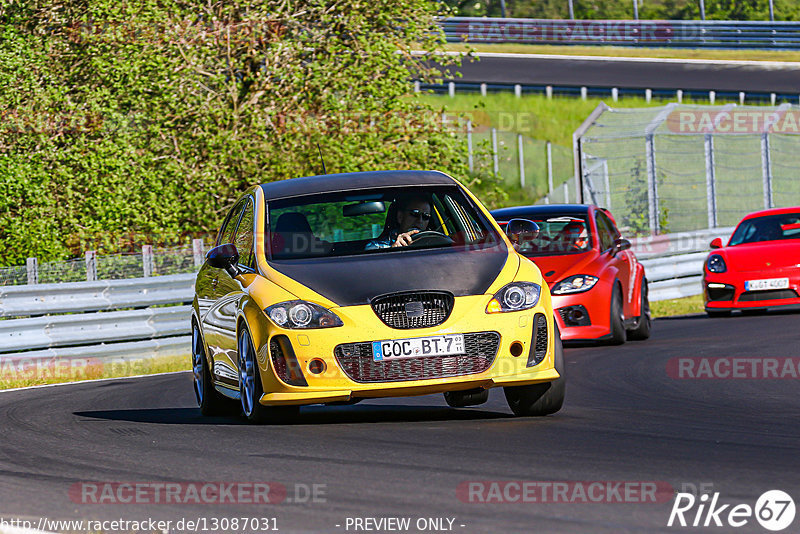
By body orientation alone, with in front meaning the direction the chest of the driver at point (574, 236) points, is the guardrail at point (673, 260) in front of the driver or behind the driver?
behind

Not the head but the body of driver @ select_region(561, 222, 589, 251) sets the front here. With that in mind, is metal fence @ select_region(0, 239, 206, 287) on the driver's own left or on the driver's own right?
on the driver's own right

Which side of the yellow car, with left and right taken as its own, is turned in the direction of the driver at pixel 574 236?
back

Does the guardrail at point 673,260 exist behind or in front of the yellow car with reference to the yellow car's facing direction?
behind

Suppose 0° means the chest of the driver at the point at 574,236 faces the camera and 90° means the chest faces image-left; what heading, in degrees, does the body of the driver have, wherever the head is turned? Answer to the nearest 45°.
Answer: approximately 45°

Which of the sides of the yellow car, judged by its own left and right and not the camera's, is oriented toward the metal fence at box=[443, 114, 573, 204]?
back
